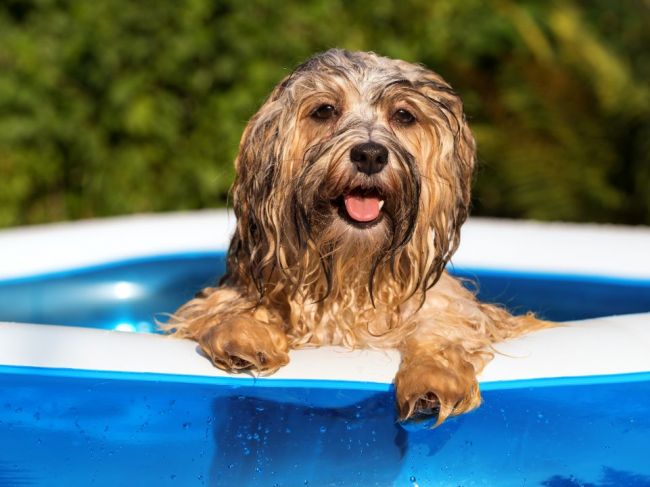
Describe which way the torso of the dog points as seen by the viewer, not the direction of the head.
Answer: toward the camera
